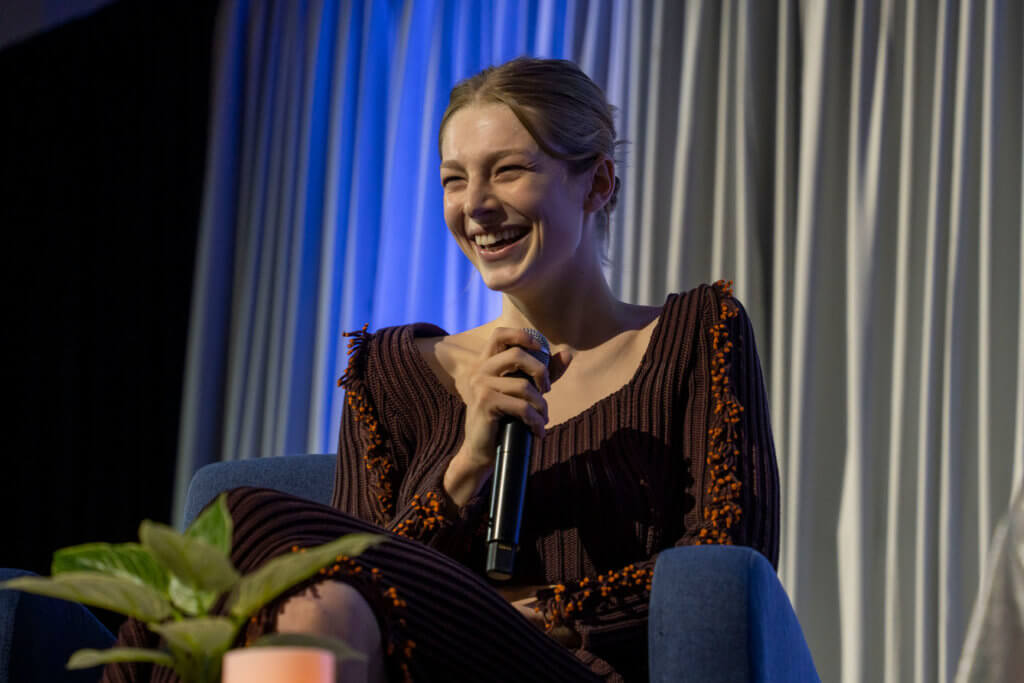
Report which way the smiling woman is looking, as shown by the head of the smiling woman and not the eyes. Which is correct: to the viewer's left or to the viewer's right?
to the viewer's left

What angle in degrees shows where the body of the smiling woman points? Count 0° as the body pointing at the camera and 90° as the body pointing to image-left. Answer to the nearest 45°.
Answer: approximately 45°

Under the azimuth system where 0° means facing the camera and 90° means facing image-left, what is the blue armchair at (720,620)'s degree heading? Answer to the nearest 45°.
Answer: approximately 45°
